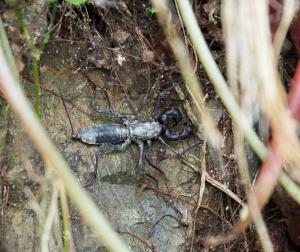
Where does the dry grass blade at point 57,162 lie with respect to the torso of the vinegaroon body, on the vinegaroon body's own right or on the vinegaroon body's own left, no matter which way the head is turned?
on the vinegaroon body's own right

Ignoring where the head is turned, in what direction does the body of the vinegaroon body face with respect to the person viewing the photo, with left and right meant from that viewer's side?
facing to the right of the viewer
